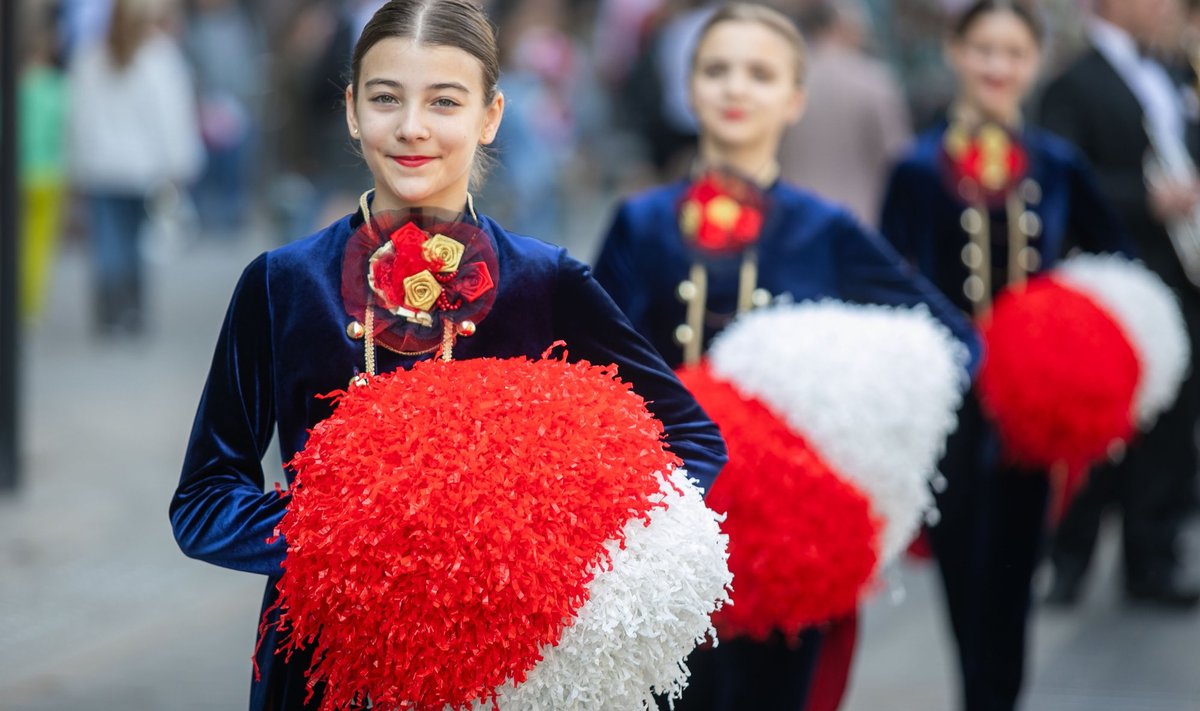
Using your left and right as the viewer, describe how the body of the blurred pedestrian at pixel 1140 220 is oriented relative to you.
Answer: facing the viewer and to the right of the viewer

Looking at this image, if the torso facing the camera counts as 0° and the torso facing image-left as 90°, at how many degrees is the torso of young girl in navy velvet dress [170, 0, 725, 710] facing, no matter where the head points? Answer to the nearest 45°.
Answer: approximately 0°

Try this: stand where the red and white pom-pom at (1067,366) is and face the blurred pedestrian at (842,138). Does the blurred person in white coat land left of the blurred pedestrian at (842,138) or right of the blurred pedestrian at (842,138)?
left

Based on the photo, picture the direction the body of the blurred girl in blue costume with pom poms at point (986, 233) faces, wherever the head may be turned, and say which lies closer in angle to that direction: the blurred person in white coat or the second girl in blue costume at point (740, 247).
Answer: the second girl in blue costume

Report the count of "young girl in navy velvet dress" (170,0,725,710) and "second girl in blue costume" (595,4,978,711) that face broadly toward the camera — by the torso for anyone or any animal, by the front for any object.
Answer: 2

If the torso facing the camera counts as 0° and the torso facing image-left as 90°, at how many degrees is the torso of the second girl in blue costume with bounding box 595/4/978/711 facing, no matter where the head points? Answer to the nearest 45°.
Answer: approximately 0°

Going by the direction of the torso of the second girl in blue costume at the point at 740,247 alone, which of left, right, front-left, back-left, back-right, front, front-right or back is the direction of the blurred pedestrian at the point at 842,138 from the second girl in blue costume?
back

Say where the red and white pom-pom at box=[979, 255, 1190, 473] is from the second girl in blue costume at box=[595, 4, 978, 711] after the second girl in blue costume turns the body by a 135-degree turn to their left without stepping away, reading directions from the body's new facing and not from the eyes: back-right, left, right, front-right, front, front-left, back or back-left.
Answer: front

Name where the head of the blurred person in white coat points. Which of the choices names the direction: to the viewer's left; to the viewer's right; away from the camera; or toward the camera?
away from the camera

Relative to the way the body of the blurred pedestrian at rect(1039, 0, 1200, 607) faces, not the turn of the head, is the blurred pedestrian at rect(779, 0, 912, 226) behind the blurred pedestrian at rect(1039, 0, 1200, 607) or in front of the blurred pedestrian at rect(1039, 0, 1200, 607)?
behind

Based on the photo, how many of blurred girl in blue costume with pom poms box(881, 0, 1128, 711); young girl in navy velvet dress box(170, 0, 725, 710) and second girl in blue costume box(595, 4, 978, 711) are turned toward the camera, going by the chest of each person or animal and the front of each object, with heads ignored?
3
